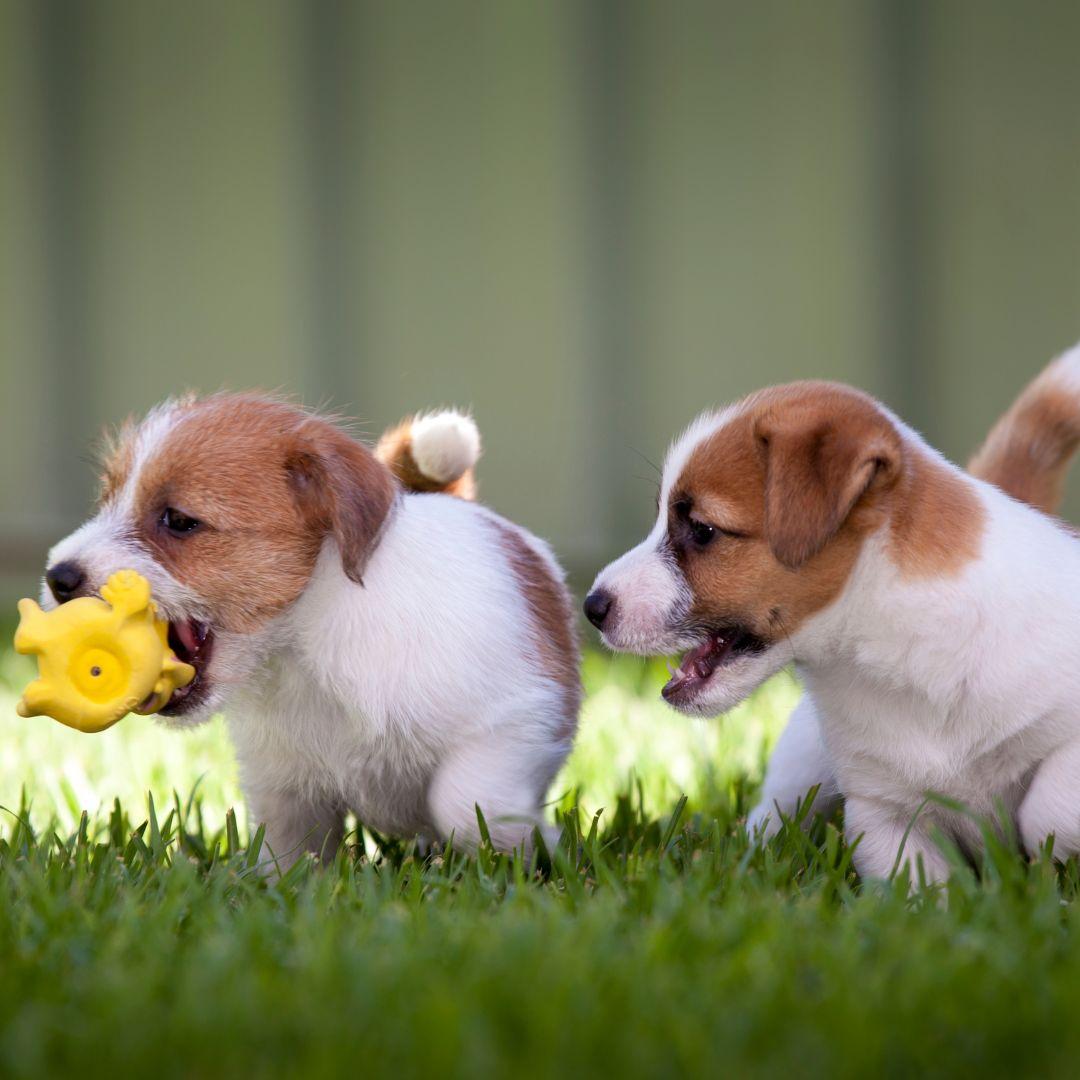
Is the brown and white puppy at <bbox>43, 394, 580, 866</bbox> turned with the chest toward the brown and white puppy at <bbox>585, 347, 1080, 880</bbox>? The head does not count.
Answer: no

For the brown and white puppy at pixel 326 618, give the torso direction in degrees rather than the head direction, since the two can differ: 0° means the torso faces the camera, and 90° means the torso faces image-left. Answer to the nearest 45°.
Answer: approximately 45°
